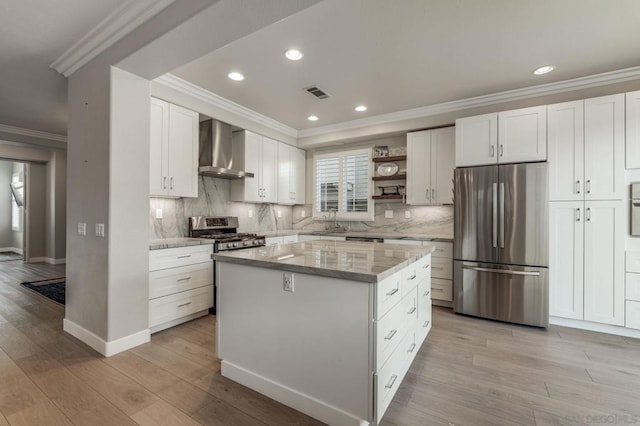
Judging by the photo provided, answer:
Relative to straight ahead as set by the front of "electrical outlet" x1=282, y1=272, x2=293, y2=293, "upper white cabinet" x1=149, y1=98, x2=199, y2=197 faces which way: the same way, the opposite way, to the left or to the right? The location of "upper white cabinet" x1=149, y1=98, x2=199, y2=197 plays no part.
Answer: to the left

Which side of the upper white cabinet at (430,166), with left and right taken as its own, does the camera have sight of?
front

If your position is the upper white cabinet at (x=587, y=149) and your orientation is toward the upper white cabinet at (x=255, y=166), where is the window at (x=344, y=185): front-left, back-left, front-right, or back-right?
front-right

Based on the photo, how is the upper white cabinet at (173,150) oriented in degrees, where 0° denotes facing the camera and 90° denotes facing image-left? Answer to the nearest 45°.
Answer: approximately 315°

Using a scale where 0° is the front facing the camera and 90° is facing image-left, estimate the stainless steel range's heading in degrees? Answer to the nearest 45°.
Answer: approximately 315°

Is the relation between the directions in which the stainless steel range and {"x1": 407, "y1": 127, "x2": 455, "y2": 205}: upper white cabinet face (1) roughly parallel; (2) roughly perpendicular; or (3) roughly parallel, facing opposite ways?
roughly perpendicular

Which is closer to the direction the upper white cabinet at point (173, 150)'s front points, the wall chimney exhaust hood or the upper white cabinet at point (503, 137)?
the upper white cabinet

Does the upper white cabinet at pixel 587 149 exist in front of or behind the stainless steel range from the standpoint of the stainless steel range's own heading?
in front

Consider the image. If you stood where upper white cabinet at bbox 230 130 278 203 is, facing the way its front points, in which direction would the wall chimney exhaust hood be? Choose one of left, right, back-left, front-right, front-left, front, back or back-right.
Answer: right

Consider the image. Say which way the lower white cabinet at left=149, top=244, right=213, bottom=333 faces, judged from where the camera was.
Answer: facing the viewer and to the right of the viewer

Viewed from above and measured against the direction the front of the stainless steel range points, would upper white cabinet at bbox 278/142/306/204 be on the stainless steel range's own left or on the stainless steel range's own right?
on the stainless steel range's own left

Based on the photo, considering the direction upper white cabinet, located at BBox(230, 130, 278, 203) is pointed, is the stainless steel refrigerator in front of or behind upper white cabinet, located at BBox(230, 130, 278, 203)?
in front

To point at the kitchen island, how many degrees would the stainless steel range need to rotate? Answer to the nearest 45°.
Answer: approximately 45° to its right

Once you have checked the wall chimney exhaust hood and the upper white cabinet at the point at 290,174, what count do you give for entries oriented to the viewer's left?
0

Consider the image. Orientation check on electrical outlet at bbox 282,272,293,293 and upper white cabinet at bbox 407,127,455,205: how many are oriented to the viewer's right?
0

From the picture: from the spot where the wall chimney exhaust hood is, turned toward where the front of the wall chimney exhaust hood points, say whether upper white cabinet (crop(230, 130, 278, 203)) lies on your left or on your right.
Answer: on your left
